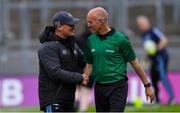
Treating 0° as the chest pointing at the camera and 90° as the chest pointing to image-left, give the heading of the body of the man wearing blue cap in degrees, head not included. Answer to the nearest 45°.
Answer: approximately 315°

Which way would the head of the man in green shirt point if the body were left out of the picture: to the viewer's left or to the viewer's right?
to the viewer's left

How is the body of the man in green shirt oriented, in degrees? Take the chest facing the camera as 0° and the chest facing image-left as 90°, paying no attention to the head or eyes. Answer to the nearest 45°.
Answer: approximately 45°

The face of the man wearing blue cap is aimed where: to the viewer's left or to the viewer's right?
to the viewer's right
